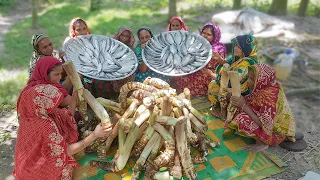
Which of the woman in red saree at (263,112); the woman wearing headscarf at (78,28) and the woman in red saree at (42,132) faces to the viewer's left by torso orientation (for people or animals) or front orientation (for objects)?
the woman in red saree at (263,112)

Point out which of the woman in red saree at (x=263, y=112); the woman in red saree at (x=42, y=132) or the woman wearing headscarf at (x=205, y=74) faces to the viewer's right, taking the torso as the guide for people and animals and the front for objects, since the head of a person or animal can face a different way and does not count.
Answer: the woman in red saree at (x=42, y=132)

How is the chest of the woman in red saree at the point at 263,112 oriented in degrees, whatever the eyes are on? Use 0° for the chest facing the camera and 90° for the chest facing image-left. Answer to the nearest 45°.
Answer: approximately 90°

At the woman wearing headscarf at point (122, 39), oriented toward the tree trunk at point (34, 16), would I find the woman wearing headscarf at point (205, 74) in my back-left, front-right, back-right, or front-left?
back-right

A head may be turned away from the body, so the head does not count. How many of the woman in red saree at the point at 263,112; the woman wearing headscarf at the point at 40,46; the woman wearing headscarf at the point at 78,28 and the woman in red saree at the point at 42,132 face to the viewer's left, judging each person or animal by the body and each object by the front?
1

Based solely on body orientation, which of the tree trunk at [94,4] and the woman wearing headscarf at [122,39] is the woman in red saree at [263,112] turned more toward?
the woman wearing headscarf

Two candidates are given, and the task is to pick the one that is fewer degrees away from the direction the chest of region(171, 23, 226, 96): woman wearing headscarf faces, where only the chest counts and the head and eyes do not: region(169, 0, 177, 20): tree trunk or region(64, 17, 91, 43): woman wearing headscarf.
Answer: the woman wearing headscarf

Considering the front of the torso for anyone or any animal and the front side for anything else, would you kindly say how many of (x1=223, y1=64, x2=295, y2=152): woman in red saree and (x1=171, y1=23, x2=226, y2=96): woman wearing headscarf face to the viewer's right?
0

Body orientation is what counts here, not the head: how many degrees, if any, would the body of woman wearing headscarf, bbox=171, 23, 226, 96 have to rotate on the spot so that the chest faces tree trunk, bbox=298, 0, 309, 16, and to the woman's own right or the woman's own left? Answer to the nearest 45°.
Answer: approximately 180°

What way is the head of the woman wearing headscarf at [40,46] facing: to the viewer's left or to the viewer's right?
to the viewer's right

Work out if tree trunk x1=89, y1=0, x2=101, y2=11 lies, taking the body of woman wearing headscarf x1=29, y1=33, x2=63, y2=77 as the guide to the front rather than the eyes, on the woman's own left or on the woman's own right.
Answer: on the woman's own left

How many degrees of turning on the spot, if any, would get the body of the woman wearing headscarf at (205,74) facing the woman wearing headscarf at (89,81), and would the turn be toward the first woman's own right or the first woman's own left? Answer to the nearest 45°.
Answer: approximately 45° to the first woman's own right

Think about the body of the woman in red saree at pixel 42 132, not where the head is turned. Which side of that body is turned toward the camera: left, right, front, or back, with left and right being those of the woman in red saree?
right

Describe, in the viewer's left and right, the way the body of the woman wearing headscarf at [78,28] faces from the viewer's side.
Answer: facing the viewer and to the right of the viewer
